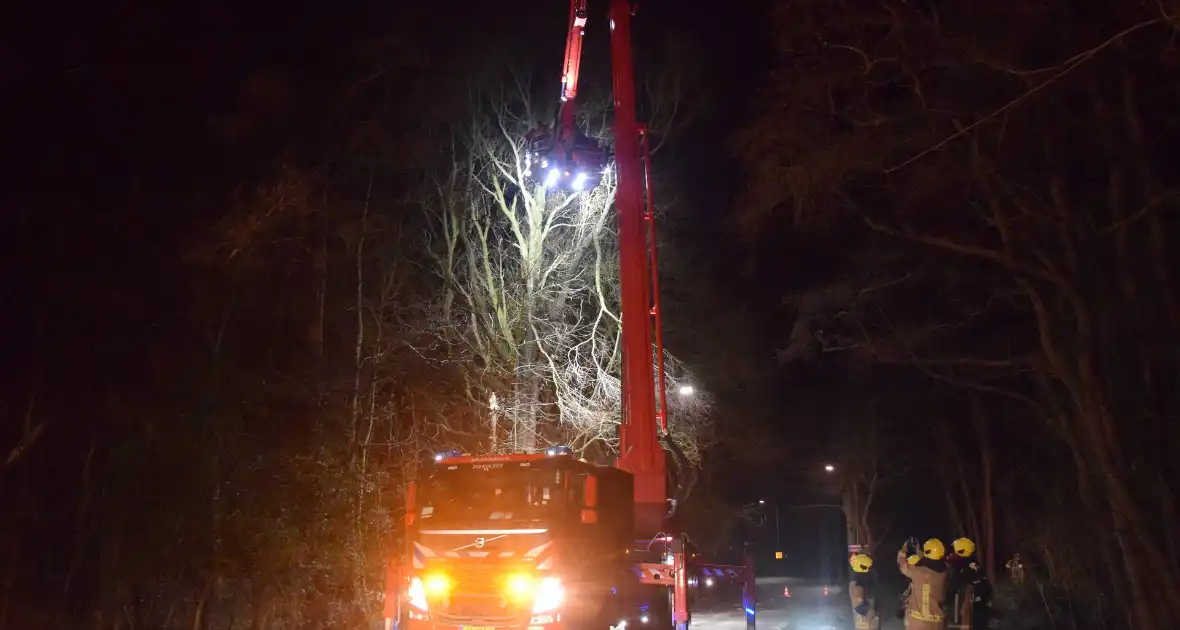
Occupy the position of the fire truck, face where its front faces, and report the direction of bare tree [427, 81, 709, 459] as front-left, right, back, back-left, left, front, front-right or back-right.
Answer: back-right

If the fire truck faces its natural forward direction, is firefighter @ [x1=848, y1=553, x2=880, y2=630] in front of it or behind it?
in front

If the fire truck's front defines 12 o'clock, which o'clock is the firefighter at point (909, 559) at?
The firefighter is roughly at 10 o'clock from the fire truck.

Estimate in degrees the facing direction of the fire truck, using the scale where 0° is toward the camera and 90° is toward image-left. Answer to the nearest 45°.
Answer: approximately 45°
